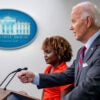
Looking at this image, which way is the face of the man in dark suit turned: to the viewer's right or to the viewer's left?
to the viewer's left

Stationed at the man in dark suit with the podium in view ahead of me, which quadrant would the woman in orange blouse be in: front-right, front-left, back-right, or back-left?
front-right

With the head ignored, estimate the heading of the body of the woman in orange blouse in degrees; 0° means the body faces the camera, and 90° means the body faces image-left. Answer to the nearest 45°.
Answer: approximately 45°

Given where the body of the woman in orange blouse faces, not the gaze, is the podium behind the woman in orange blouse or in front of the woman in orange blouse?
in front
